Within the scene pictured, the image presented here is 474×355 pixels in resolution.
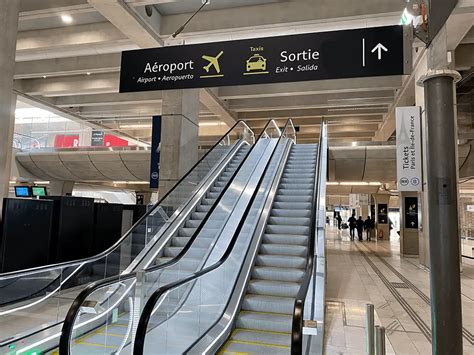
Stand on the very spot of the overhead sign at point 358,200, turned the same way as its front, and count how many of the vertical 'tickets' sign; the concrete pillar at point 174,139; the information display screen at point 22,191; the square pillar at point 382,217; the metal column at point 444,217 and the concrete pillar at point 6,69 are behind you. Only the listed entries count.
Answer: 0

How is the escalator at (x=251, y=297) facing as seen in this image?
toward the camera

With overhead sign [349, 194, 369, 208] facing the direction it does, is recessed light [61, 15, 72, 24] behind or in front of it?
in front

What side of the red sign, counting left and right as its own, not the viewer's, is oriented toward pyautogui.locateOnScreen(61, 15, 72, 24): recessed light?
front

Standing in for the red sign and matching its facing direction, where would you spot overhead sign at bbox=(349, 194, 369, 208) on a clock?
The overhead sign is roughly at 9 o'clock from the red sign.

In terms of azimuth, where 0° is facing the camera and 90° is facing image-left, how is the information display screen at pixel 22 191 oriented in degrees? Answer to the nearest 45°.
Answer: approximately 0°

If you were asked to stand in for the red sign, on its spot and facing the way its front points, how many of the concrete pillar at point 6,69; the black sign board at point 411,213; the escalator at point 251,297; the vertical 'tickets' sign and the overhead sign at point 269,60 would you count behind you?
0

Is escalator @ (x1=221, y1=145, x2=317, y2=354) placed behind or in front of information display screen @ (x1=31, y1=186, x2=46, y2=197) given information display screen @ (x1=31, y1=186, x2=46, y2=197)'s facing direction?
in front

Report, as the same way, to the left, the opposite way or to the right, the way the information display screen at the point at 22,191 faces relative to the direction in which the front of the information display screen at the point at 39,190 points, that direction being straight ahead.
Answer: the same way

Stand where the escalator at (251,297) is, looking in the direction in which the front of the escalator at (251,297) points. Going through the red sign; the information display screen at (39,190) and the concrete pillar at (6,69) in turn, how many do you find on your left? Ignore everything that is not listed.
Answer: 0

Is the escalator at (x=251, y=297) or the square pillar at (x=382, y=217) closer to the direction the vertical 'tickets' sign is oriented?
the escalator
